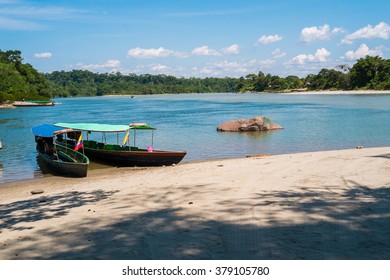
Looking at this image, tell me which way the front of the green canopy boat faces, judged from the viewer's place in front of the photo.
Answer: facing to the right of the viewer

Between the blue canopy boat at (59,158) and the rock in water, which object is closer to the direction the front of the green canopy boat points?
the rock in water

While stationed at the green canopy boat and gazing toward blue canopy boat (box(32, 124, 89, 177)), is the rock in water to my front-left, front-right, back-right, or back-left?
back-right

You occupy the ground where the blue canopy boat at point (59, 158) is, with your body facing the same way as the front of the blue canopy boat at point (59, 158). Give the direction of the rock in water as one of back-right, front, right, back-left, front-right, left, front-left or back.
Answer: left

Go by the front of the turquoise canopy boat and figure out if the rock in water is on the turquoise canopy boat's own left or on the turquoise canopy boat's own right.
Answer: on the turquoise canopy boat's own left
